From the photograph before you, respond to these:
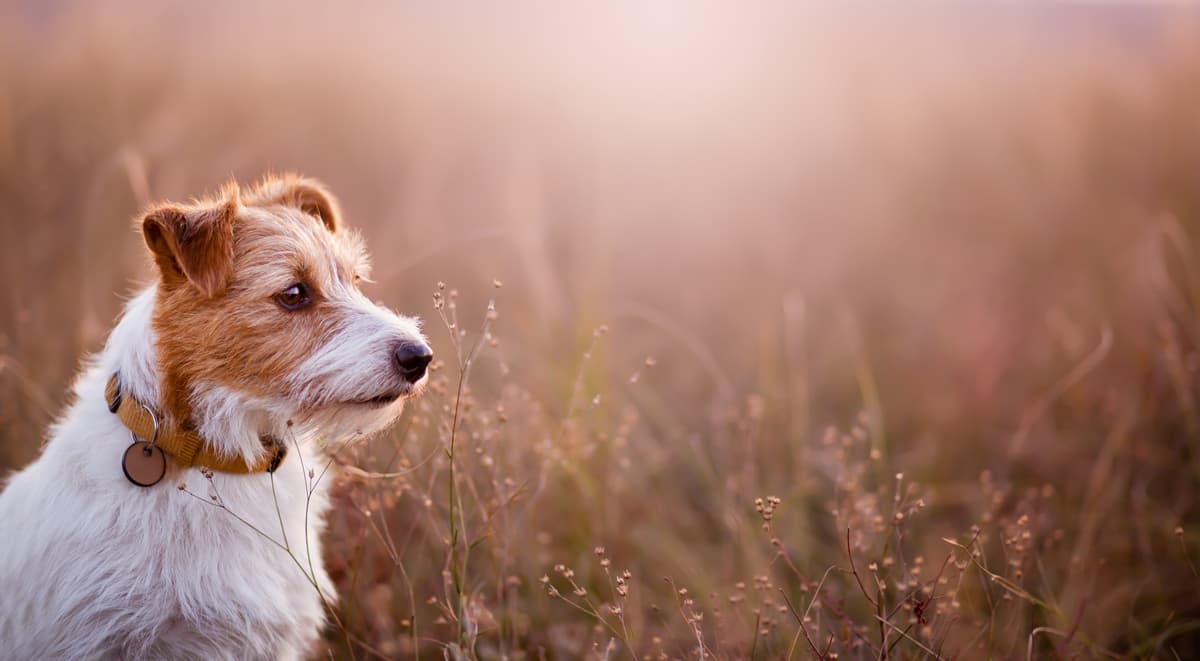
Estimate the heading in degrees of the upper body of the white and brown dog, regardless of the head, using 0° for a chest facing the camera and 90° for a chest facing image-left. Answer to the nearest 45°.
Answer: approximately 315°
